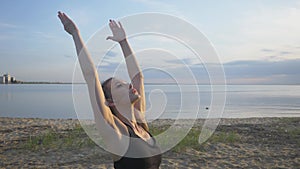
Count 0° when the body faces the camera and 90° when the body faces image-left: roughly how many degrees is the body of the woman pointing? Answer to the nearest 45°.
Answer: approximately 315°
